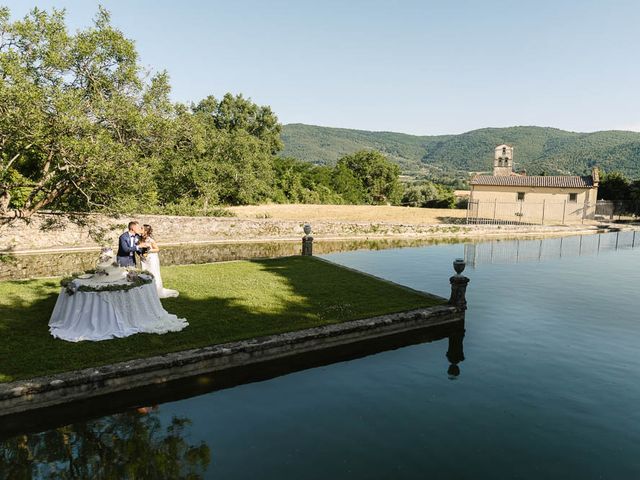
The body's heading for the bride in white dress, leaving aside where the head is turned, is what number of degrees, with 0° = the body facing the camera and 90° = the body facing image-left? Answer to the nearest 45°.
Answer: approximately 90°

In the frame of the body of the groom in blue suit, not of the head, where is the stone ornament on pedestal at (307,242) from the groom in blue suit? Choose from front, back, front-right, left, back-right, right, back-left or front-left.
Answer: left

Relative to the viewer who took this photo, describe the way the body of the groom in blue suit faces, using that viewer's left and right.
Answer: facing the viewer and to the right of the viewer

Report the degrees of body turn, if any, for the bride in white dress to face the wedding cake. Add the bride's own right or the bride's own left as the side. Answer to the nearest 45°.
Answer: approximately 45° to the bride's own left

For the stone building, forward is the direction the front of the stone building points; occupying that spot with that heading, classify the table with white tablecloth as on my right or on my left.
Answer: on my right

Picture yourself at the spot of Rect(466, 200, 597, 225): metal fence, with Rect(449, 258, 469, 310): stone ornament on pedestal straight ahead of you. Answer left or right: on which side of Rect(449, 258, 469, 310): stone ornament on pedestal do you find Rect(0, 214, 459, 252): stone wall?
right

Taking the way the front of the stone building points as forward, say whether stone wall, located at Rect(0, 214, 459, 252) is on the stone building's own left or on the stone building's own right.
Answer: on the stone building's own right

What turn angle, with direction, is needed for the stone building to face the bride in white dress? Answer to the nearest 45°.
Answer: approximately 90° to its right

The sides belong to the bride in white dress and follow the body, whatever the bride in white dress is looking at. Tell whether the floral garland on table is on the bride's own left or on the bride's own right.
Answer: on the bride's own left
